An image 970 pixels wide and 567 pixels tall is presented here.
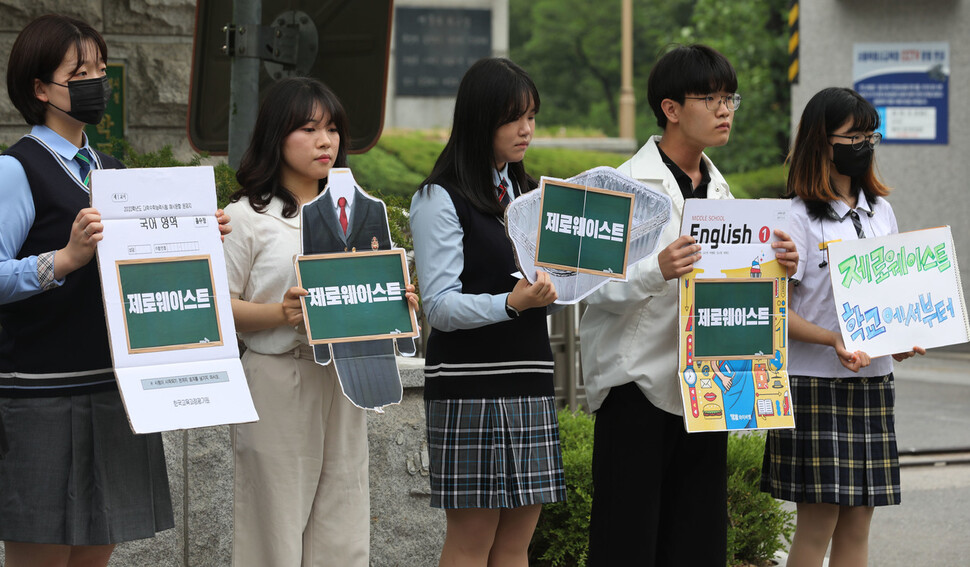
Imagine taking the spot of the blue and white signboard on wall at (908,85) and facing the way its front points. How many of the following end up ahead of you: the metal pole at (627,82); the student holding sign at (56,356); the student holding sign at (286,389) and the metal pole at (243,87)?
3

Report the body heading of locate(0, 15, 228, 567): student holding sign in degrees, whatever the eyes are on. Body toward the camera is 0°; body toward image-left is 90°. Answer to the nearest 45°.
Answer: approximately 315°

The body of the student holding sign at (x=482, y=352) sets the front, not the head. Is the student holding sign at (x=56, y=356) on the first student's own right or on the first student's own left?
on the first student's own right

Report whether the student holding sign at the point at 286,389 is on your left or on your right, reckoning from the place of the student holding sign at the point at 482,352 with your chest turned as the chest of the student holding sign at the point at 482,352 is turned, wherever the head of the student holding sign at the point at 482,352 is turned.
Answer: on your right

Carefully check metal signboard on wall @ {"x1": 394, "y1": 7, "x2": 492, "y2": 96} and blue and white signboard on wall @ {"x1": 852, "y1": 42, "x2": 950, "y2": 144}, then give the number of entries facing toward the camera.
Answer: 2

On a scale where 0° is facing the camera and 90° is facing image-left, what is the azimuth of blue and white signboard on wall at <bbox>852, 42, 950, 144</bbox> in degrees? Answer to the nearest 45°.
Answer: approximately 0°

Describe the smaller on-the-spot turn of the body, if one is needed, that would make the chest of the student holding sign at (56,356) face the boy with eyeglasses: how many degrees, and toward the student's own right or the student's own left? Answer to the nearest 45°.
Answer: approximately 45° to the student's own left

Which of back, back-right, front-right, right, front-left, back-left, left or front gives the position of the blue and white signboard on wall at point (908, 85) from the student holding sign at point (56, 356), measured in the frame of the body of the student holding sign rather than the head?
left

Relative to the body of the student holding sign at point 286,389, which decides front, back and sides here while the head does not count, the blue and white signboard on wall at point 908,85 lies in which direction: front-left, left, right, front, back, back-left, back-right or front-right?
left

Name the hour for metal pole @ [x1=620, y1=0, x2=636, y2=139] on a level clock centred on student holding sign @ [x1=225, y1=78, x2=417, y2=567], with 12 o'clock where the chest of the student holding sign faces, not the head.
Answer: The metal pole is roughly at 8 o'clock from the student holding sign.
